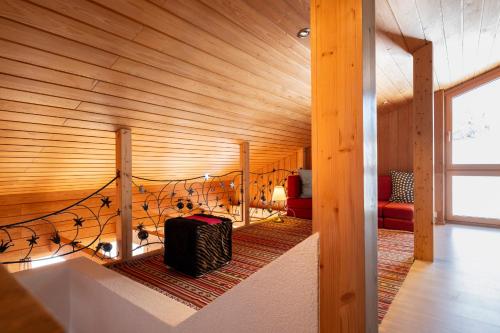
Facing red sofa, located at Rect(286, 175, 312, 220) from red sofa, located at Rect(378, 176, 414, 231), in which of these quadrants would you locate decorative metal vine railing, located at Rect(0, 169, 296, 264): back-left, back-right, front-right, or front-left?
front-left

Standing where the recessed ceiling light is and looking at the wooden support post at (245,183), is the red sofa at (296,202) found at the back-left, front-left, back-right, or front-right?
front-right

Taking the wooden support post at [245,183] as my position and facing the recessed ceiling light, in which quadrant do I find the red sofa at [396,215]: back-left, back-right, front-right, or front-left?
front-left

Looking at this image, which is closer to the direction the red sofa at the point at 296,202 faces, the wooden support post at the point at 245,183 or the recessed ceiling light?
the recessed ceiling light
